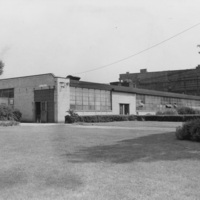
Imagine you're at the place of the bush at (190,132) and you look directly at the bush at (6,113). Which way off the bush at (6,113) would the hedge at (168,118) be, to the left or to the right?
right

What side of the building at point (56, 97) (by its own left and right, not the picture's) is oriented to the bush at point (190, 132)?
left

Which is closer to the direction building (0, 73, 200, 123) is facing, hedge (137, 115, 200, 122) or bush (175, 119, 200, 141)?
the bush

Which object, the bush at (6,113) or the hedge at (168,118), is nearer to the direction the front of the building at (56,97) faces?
the bush

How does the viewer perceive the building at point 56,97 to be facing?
facing the viewer and to the left of the viewer
